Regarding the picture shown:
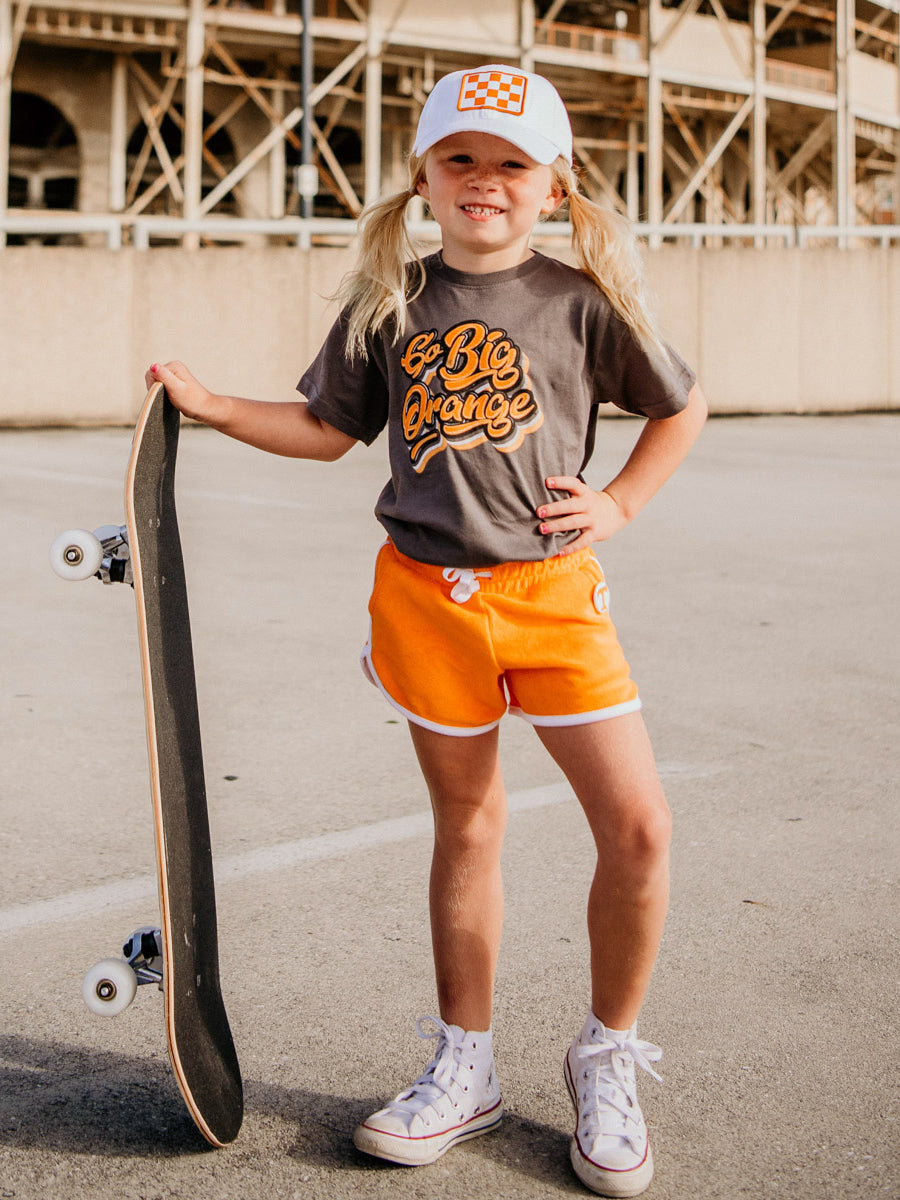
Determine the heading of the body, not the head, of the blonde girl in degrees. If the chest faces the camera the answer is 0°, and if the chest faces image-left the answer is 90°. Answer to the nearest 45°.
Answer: approximately 0°

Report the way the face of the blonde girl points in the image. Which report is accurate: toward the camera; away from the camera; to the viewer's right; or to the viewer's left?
toward the camera
